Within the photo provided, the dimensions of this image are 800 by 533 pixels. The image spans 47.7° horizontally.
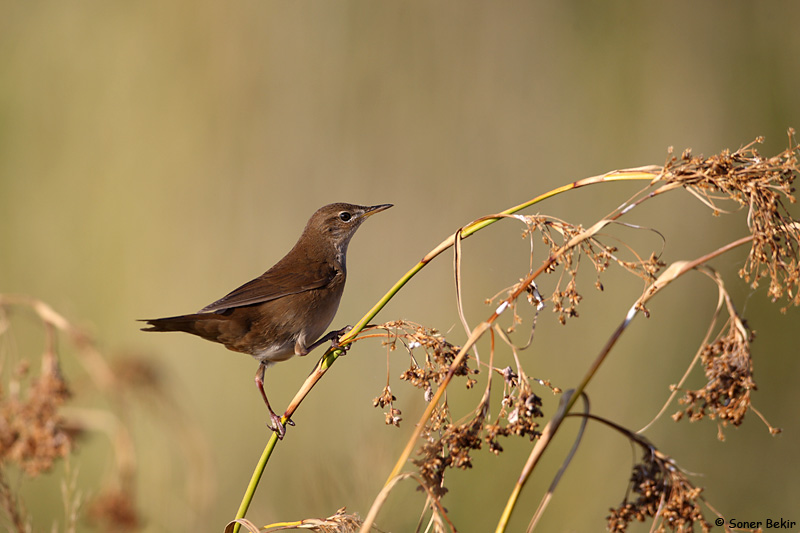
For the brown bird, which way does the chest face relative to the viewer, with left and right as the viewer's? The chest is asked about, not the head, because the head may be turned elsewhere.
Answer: facing to the right of the viewer
